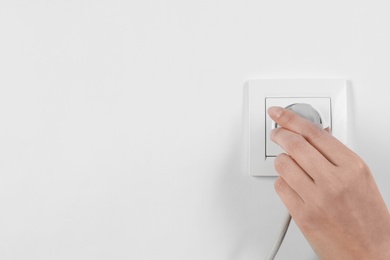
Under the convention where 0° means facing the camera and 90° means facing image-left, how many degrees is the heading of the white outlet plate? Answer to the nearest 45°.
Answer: approximately 0°
